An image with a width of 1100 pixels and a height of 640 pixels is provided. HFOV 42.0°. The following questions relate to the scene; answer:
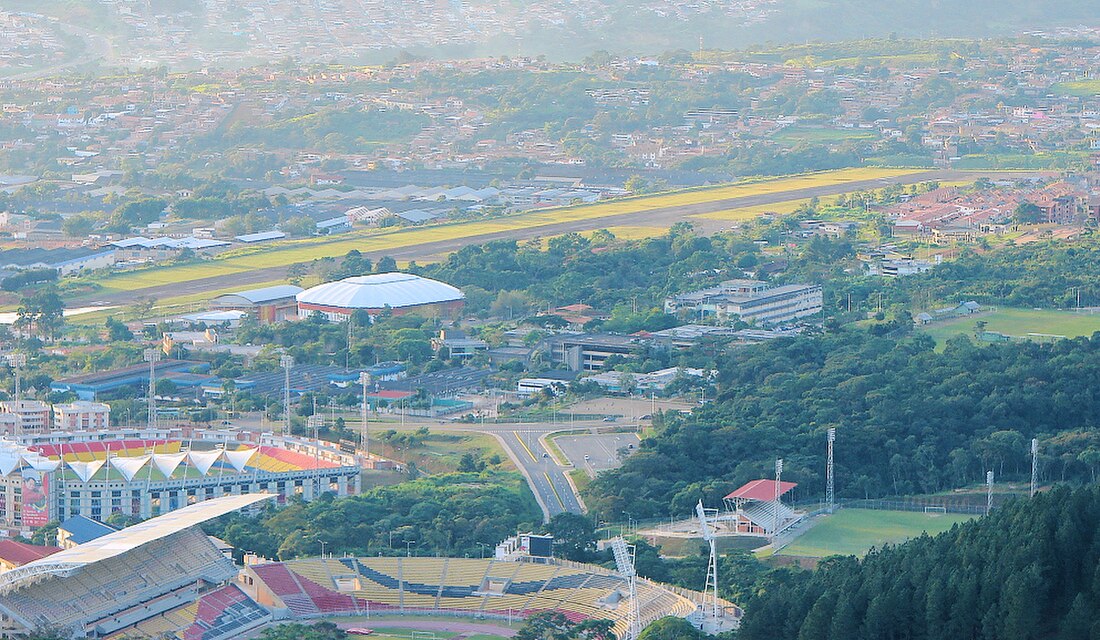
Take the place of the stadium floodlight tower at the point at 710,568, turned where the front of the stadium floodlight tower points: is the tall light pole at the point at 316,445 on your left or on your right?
on your right

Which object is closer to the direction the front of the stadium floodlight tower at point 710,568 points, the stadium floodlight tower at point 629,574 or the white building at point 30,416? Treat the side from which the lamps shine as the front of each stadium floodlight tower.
the stadium floodlight tower

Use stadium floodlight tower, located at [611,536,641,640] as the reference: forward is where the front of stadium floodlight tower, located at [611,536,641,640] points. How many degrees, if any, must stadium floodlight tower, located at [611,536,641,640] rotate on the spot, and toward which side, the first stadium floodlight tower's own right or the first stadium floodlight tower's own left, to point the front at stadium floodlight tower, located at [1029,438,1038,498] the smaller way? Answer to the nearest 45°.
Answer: approximately 180°

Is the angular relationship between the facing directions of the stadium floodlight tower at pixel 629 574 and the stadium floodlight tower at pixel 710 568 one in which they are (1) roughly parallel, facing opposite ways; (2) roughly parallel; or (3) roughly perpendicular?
roughly parallel

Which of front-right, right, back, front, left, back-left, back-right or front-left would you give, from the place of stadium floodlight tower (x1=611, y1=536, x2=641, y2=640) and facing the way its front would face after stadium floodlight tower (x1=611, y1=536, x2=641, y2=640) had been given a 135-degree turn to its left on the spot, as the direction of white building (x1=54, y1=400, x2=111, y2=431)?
back-left

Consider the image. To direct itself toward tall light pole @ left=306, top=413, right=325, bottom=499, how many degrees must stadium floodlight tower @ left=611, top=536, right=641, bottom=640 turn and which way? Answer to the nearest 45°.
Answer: approximately 90° to its right

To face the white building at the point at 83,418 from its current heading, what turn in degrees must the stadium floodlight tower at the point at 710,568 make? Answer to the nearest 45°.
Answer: approximately 90° to its right

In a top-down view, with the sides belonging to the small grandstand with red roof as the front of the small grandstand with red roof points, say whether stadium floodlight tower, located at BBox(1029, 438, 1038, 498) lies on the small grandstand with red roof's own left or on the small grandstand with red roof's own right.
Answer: on the small grandstand with red roof's own left

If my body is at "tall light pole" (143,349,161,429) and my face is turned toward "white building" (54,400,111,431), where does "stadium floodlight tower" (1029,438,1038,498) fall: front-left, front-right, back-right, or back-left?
back-left

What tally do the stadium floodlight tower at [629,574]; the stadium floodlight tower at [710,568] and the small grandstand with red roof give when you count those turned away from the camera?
0

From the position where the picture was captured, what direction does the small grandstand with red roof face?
facing the viewer and to the right of the viewer

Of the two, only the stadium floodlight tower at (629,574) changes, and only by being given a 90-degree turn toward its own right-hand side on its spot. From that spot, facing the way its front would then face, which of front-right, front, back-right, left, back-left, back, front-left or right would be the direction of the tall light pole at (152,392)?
front

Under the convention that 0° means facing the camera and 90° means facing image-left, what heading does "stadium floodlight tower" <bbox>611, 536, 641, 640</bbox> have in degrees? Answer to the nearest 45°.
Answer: approximately 45°
